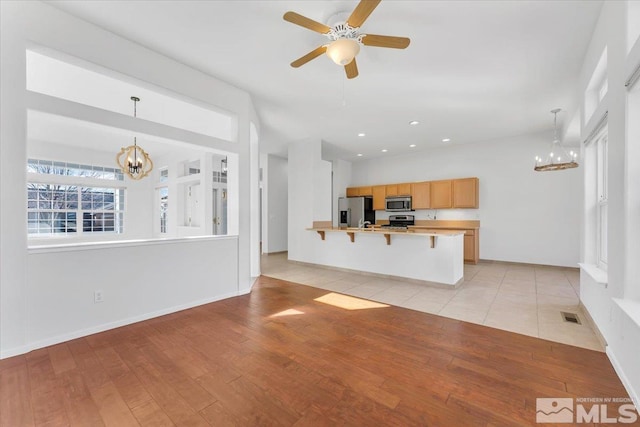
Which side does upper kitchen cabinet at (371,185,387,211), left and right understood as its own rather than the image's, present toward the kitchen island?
front

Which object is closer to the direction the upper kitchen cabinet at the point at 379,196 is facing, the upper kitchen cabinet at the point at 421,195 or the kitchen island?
the kitchen island

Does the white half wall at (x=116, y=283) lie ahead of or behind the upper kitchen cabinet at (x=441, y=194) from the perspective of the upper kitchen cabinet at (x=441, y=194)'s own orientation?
ahead

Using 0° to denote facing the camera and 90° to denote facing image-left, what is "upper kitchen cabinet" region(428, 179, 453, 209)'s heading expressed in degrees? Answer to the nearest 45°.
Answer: approximately 0°

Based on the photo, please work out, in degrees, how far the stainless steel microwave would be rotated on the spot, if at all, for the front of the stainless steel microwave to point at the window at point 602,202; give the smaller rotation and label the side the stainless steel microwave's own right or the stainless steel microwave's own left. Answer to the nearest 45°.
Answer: approximately 45° to the stainless steel microwave's own left

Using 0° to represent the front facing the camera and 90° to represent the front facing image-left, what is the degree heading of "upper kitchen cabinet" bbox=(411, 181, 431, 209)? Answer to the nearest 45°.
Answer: approximately 0°

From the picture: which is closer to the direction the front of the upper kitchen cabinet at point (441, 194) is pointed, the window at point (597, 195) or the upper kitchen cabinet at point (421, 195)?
the window

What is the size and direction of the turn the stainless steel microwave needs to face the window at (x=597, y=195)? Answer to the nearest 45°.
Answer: approximately 45° to its left
